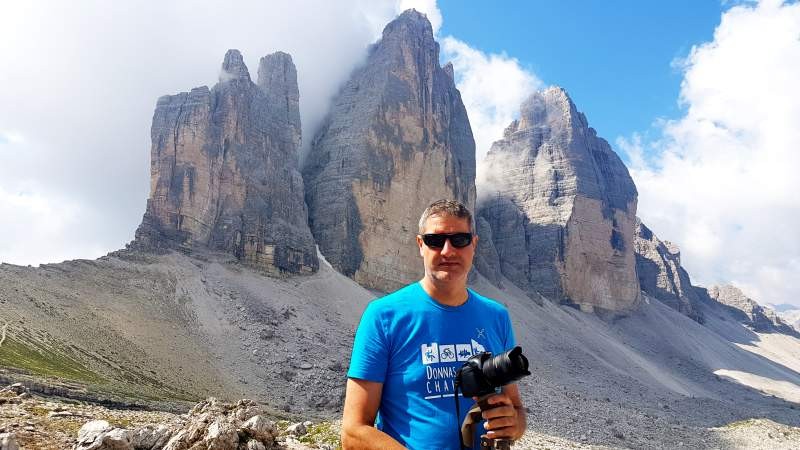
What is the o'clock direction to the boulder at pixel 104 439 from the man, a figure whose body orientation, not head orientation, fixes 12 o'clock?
The boulder is roughly at 6 o'clock from the man.

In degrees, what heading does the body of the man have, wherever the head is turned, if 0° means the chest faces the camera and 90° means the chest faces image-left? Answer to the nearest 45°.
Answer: approximately 315°

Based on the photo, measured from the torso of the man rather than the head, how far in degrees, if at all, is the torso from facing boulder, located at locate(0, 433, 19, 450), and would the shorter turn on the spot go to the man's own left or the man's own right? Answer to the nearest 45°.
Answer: approximately 180°
